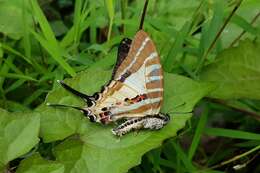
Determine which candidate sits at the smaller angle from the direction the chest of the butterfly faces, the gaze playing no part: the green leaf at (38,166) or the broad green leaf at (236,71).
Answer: the broad green leaf

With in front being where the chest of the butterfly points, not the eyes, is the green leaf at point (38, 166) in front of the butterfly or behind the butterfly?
behind

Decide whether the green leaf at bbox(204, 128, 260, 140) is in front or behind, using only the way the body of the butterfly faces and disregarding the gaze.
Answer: in front

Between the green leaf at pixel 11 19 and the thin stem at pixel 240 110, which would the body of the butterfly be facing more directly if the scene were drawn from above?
the thin stem

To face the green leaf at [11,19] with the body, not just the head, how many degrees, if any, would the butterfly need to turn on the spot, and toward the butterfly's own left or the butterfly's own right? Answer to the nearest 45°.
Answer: approximately 135° to the butterfly's own left

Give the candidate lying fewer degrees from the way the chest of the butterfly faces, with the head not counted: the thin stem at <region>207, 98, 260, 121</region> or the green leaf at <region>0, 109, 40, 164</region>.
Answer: the thin stem

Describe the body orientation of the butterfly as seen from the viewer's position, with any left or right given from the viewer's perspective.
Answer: facing to the right of the viewer
